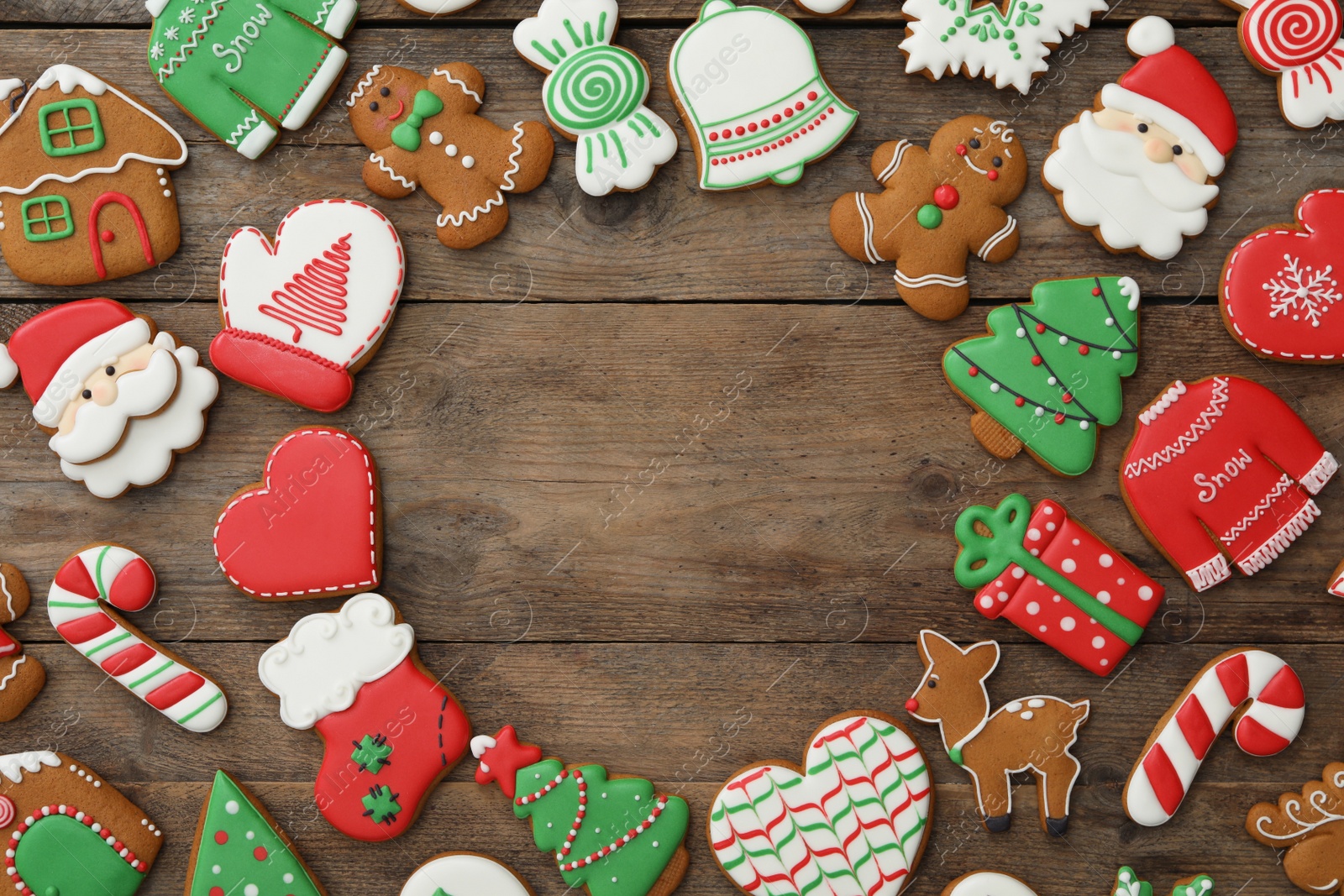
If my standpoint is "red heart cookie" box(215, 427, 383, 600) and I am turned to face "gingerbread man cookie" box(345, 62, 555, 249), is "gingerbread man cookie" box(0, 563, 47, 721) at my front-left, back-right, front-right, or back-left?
back-left

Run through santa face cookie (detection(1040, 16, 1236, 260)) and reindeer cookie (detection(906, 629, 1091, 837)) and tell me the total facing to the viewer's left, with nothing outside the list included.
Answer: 1

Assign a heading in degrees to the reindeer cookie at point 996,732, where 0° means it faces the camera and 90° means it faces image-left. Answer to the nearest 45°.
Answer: approximately 90°

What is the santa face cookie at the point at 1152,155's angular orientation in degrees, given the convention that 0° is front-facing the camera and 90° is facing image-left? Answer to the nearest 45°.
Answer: approximately 0°

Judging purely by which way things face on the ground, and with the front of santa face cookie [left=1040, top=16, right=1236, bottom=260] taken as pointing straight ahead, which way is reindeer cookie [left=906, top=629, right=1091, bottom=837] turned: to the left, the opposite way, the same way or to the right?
to the right
